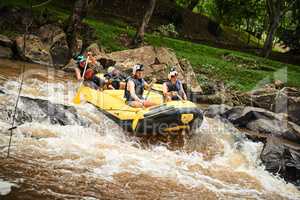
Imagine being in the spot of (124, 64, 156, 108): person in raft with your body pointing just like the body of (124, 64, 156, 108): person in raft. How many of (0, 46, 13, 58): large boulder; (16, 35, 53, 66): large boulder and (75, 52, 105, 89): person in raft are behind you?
3

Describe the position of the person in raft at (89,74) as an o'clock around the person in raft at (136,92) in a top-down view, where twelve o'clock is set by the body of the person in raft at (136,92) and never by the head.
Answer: the person in raft at (89,74) is roughly at 6 o'clock from the person in raft at (136,92).

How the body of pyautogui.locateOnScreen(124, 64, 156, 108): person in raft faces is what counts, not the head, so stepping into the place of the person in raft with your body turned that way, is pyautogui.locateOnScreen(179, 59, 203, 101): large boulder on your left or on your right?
on your left

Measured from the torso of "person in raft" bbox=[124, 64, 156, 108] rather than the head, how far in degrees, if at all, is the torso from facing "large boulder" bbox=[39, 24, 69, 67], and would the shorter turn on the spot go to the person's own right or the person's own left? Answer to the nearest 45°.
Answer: approximately 180°

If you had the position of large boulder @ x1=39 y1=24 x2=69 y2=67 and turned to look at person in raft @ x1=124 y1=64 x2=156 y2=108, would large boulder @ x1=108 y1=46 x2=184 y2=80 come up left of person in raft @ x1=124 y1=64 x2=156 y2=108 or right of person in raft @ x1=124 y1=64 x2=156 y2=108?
left

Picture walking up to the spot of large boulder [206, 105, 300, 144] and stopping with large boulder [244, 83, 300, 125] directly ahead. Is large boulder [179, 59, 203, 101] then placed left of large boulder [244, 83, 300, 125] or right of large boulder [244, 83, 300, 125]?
left

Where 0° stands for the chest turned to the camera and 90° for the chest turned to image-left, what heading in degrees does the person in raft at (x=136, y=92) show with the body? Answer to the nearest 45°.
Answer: approximately 315°

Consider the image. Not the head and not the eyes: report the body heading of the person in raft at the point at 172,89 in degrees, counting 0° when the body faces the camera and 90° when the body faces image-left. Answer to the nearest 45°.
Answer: approximately 0°

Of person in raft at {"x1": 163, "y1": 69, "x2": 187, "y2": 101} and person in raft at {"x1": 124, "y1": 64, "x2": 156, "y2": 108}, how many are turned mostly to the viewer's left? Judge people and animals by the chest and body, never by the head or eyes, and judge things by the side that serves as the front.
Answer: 0

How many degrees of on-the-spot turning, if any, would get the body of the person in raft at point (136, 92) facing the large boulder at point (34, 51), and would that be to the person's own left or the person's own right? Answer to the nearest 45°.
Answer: approximately 180°

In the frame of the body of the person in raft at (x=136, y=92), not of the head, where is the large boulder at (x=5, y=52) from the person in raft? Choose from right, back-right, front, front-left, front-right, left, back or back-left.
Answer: back

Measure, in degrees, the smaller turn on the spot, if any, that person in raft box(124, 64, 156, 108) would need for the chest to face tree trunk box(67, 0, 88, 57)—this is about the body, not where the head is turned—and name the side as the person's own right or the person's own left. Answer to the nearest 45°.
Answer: approximately 135° to the person's own left

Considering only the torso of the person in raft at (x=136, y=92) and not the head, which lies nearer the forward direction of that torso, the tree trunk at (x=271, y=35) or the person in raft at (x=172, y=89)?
the person in raft
